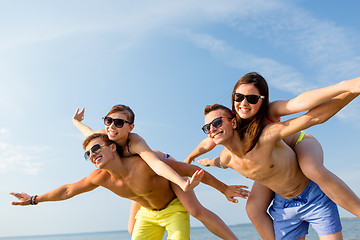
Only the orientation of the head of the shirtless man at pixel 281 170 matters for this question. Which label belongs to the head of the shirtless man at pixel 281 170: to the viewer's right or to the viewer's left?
to the viewer's left

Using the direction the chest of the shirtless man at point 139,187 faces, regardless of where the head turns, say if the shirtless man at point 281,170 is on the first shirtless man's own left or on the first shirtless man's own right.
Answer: on the first shirtless man's own left

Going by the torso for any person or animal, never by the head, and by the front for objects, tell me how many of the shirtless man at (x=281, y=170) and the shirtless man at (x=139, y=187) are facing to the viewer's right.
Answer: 0

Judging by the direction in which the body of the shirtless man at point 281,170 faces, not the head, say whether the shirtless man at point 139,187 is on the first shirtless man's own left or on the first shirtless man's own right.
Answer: on the first shirtless man's own right

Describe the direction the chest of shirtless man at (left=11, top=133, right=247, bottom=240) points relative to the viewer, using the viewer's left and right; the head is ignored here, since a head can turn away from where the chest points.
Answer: facing the viewer and to the left of the viewer
